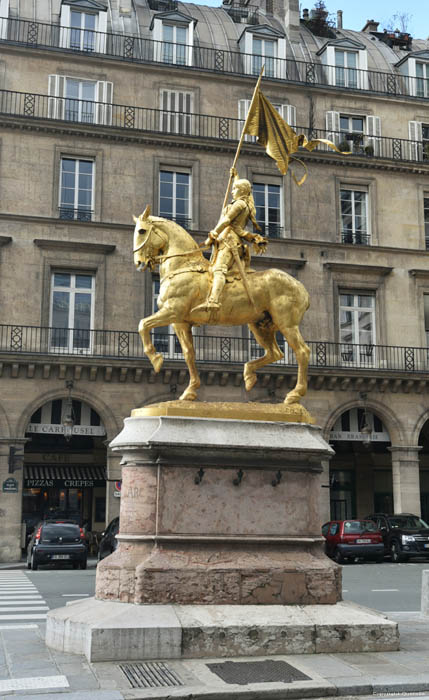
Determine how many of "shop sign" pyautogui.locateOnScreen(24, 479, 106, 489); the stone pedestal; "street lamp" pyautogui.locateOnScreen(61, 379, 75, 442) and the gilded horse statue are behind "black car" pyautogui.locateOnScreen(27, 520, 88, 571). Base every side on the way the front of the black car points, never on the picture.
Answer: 2

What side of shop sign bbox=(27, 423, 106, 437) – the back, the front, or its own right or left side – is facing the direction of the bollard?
front

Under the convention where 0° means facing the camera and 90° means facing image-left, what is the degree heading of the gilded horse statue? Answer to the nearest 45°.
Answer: approximately 90°

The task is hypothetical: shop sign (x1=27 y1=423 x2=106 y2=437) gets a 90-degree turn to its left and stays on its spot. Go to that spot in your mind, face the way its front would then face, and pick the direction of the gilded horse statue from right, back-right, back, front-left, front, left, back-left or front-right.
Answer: right

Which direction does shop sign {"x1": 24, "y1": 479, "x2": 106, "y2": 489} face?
toward the camera

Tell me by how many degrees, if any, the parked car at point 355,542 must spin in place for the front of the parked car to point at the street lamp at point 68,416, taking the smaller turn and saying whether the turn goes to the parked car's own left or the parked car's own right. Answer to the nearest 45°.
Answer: approximately 45° to the parked car's own left

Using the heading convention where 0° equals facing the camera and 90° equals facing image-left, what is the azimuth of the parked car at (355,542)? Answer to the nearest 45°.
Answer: approximately 135°

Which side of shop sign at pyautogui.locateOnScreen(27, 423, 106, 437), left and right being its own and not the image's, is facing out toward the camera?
front

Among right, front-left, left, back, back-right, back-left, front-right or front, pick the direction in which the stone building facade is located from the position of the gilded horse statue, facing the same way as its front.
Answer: right
